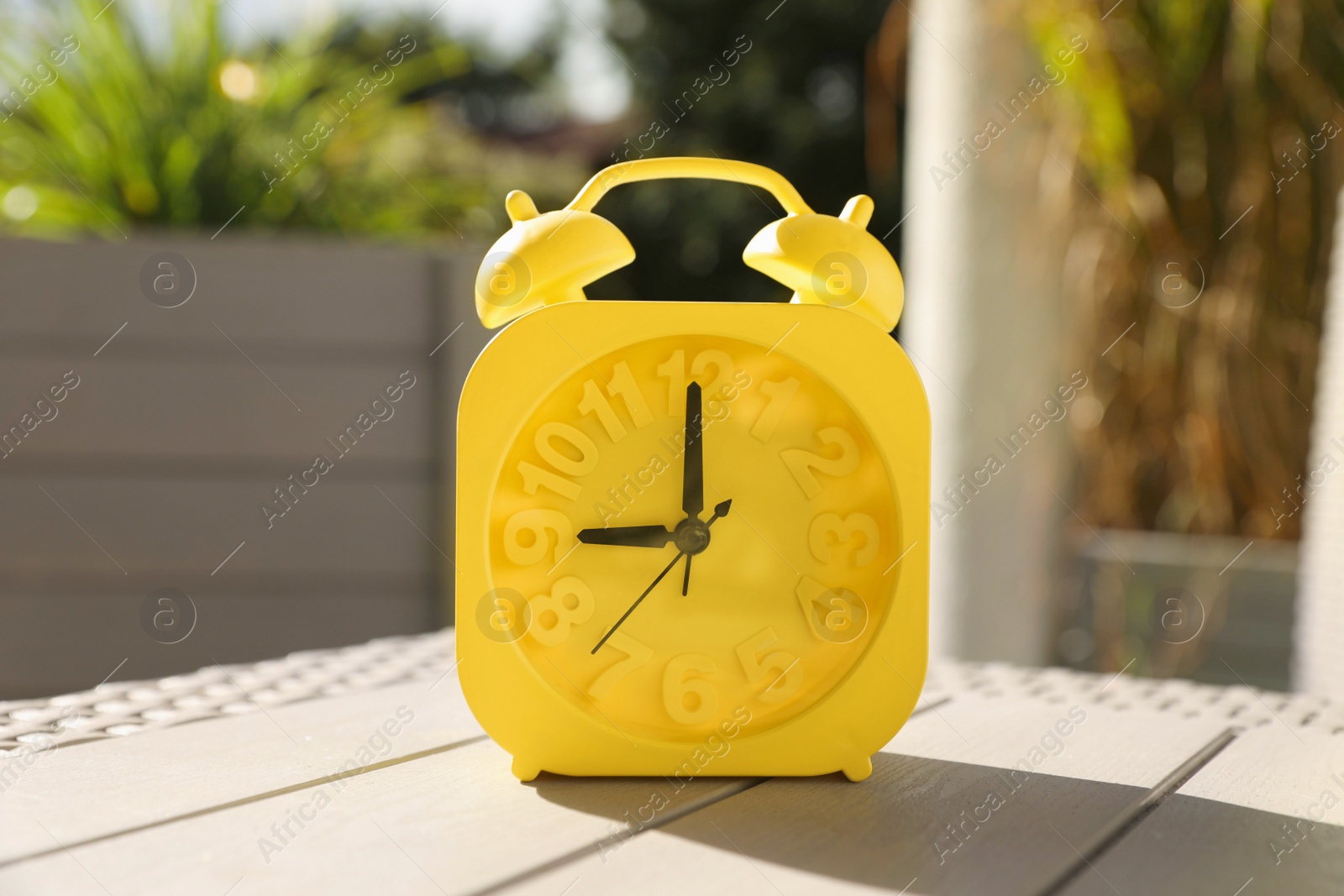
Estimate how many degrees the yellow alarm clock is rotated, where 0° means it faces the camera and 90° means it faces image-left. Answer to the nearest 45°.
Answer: approximately 0°

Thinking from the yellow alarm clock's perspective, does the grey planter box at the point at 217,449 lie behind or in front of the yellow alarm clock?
behind
